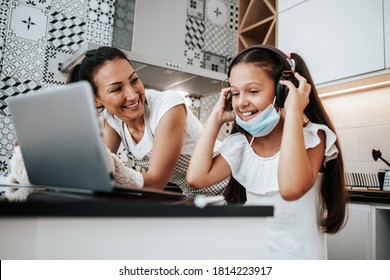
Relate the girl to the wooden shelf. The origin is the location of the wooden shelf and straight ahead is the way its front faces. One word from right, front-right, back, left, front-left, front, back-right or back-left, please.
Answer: front

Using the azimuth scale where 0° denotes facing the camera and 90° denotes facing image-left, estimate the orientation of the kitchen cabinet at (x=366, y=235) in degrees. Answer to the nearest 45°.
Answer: approximately 45°

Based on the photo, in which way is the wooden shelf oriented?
toward the camera

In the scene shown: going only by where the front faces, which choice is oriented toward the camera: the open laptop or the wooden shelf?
the wooden shelf

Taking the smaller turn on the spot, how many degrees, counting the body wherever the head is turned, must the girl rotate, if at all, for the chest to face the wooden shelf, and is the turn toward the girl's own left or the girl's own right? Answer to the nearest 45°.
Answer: approximately 135° to the girl's own right

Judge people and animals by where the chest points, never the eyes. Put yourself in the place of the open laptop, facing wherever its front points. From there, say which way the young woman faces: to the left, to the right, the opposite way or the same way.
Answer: the opposite way

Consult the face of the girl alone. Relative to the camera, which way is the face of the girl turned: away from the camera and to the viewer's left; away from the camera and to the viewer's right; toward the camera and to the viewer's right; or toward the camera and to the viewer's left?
toward the camera and to the viewer's left

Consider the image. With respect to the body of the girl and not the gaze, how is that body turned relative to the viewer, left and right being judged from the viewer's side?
facing the viewer and to the left of the viewer

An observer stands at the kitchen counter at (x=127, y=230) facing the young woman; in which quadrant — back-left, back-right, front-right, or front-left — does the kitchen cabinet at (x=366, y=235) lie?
front-right

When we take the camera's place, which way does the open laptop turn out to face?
facing away from the viewer and to the right of the viewer

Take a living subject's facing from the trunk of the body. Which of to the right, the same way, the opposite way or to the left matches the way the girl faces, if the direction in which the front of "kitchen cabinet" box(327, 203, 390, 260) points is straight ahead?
the same way
